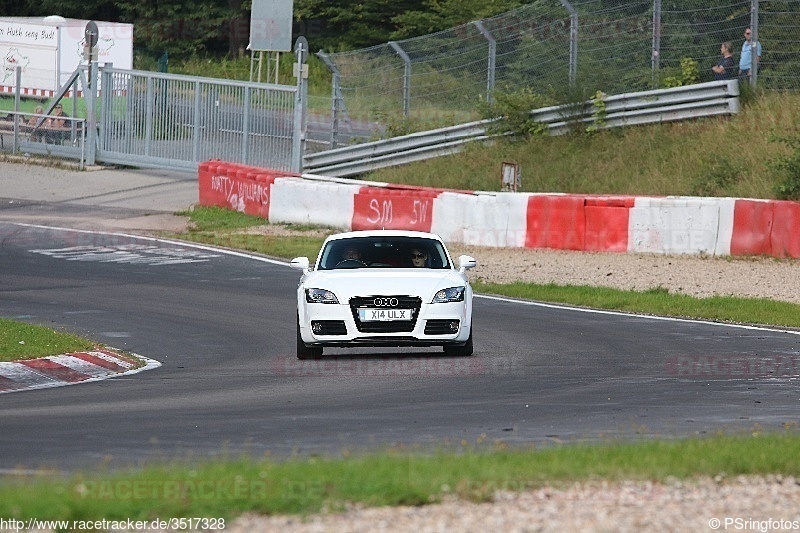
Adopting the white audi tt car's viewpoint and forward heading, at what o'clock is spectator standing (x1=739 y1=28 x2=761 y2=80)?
The spectator standing is roughly at 7 o'clock from the white audi tt car.

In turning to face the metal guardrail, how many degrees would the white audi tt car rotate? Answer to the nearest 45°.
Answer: approximately 180°

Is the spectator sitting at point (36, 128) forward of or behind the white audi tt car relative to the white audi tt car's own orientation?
behind

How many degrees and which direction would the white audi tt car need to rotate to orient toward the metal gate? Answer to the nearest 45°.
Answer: approximately 180°

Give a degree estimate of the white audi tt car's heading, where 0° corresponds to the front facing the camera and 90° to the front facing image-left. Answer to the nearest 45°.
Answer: approximately 0°

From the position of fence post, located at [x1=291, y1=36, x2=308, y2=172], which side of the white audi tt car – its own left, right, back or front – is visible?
back

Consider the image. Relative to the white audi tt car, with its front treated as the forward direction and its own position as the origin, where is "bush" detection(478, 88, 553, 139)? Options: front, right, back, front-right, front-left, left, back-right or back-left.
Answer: back

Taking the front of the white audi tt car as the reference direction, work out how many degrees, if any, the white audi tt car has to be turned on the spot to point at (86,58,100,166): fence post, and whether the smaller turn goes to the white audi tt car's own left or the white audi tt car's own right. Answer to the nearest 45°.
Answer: approximately 180°
